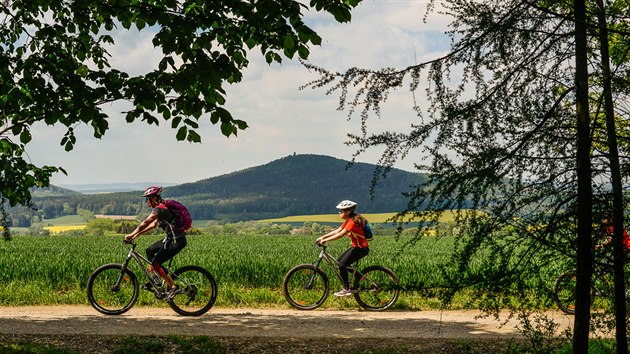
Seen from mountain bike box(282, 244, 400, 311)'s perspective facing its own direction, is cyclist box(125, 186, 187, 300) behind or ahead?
ahead

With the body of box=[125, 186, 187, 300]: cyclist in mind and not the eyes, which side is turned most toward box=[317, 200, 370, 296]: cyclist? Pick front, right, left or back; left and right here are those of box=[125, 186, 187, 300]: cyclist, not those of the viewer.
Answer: back

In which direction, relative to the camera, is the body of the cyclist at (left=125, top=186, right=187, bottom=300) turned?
to the viewer's left

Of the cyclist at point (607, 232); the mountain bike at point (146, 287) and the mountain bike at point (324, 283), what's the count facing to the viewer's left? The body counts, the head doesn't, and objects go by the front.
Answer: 3

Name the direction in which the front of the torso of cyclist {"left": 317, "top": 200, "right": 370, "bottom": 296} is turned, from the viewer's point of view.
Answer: to the viewer's left

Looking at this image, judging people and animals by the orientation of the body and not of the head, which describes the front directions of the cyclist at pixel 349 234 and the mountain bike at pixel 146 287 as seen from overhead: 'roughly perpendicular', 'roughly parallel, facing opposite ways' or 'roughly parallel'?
roughly parallel

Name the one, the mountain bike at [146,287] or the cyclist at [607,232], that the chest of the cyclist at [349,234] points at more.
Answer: the mountain bike

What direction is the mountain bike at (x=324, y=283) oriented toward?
to the viewer's left

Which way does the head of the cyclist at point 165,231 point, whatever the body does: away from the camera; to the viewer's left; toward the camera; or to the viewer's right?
to the viewer's left

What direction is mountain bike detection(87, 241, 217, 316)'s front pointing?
to the viewer's left

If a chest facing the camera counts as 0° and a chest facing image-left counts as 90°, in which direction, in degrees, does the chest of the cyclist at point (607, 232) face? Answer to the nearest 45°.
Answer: approximately 90°
